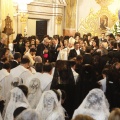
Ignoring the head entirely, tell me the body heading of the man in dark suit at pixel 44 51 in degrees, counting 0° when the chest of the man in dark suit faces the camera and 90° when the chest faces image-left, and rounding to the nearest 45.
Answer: approximately 315°

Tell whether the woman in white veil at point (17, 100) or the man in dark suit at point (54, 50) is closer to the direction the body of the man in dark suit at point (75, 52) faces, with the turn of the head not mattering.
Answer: the woman in white veil

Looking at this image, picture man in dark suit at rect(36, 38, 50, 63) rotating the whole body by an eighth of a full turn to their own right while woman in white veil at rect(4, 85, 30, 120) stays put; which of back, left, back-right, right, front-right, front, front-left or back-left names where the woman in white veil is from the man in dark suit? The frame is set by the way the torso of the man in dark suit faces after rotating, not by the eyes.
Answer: front

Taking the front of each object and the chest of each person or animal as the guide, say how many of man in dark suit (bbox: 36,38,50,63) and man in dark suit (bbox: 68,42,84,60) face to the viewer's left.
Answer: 0

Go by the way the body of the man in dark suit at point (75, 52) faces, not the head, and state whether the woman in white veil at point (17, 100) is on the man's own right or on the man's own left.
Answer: on the man's own right

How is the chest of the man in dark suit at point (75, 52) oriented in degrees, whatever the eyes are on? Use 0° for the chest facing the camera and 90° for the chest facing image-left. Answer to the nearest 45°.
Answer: approximately 315°
